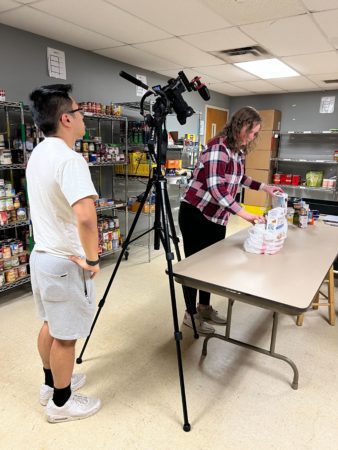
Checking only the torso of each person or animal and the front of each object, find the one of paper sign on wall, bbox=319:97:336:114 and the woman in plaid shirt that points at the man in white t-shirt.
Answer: the paper sign on wall

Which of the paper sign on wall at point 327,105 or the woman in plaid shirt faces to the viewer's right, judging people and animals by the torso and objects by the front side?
the woman in plaid shirt

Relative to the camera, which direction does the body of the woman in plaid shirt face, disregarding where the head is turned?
to the viewer's right

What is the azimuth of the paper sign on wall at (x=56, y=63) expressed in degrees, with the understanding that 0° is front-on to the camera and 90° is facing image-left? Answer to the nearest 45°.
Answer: approximately 315°

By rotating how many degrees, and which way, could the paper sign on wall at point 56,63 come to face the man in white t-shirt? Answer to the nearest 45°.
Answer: approximately 45° to its right

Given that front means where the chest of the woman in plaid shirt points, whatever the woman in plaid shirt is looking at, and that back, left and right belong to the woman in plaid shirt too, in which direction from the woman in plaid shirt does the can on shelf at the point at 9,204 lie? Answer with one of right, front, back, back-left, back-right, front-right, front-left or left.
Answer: back

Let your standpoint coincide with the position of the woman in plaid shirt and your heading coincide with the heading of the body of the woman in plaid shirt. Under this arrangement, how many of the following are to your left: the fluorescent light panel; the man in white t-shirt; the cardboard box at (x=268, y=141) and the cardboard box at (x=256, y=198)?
3
